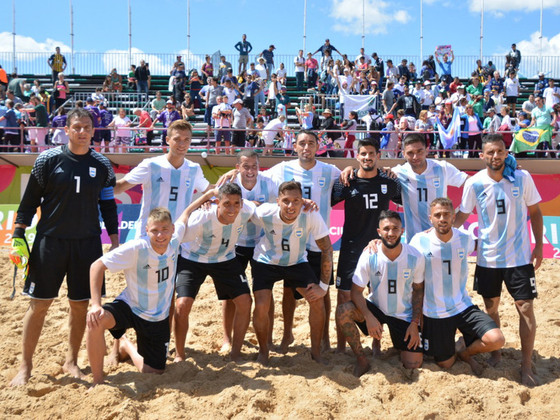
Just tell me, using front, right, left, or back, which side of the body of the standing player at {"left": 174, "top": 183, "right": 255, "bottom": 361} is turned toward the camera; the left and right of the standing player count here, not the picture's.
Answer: front

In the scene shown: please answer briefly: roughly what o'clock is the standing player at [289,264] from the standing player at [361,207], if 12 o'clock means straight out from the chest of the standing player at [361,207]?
the standing player at [289,264] is roughly at 2 o'clock from the standing player at [361,207].

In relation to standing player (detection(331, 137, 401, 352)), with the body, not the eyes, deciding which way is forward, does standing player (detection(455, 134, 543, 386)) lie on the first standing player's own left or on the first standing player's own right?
on the first standing player's own left

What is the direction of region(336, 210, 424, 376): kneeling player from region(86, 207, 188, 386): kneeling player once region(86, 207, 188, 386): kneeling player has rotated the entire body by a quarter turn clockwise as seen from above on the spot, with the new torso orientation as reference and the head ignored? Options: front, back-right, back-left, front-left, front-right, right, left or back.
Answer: back

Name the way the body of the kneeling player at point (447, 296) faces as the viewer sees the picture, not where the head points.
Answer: toward the camera

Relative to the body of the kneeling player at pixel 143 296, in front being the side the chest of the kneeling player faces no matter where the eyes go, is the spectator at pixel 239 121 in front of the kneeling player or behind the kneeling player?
behind

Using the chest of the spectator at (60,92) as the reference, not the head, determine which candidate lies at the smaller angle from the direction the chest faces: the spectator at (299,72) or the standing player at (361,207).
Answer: the standing player

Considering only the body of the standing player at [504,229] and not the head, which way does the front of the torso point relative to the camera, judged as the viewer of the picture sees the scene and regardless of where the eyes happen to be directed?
toward the camera
